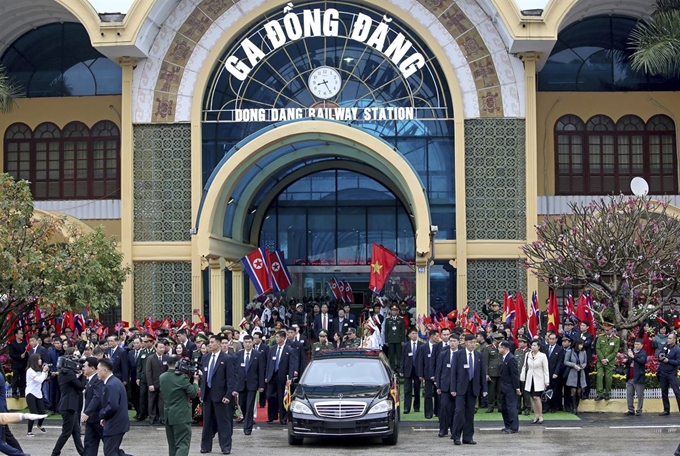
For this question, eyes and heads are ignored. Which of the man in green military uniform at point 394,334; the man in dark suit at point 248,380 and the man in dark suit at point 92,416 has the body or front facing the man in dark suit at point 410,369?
the man in green military uniform

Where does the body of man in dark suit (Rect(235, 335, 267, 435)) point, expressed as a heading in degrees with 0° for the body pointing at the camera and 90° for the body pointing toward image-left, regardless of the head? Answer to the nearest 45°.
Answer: approximately 0°

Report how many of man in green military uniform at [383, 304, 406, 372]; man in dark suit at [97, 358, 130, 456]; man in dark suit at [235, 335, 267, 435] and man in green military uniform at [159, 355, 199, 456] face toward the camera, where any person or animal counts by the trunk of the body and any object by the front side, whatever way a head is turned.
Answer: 2

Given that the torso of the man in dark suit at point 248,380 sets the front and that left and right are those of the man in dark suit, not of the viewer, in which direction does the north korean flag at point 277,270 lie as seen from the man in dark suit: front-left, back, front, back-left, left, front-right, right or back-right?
back
